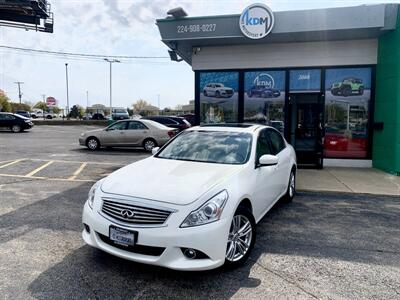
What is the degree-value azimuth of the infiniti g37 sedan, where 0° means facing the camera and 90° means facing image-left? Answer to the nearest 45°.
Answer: approximately 45°

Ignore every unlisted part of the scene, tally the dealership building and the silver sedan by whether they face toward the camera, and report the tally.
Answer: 1

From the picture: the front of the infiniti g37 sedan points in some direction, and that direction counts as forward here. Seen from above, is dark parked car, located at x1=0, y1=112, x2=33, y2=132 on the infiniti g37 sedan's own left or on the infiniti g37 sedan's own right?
on the infiniti g37 sedan's own right

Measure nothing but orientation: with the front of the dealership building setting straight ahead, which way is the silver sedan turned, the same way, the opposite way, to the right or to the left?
to the right

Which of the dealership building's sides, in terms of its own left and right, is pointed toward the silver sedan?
right

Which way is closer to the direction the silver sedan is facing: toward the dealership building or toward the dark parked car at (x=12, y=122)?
the dark parked car

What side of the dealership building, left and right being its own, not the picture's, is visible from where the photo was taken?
front

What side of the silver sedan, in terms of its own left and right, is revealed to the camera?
left

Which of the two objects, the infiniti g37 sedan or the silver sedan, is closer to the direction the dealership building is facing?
the infiniti g37 sedan

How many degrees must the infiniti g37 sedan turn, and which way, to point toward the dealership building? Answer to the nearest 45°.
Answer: approximately 180°

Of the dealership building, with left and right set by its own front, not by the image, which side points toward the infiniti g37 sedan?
front

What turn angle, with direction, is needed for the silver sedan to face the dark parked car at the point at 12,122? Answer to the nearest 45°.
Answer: approximately 45° to its right
